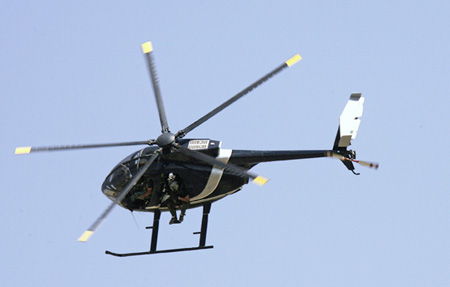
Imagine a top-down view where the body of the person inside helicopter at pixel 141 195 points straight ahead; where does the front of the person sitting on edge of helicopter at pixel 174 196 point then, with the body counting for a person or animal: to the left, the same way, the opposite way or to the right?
to the left

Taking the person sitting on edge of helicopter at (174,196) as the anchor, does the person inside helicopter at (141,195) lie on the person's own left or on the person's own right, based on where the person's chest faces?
on the person's own right

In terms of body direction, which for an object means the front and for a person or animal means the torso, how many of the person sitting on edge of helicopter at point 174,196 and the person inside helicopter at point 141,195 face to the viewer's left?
1

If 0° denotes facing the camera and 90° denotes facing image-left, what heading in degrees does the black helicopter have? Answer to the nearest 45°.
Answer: approximately 90°

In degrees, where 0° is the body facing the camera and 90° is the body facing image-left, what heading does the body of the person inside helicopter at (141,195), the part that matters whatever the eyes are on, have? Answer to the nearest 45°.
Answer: approximately 90°

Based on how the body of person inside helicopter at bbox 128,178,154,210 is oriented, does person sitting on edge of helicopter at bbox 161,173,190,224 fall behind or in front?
behind

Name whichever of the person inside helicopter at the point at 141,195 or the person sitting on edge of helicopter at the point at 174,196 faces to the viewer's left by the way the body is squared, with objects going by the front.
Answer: the person inside helicopter at the point at 141,195
